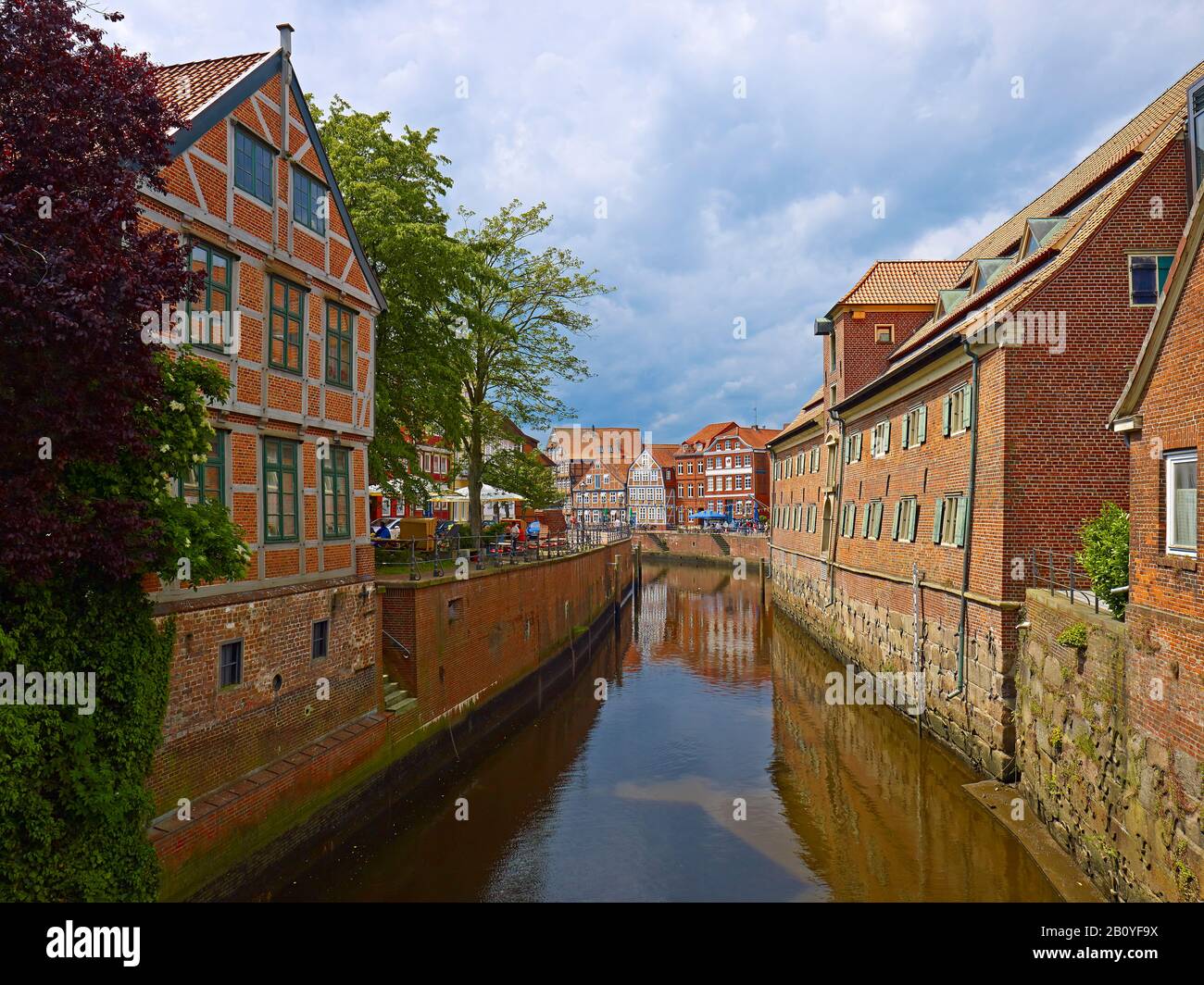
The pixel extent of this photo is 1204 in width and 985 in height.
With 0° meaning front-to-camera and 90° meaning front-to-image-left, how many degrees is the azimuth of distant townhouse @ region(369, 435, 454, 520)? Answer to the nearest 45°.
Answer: approximately 315°

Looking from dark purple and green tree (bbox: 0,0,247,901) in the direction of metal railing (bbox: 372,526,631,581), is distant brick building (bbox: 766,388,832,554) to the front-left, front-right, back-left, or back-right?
front-right

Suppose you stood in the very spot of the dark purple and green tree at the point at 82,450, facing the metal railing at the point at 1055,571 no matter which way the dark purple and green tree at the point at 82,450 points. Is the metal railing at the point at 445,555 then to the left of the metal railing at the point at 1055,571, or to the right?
left

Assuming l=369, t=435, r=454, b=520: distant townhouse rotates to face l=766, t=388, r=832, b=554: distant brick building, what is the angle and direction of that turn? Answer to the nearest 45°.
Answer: approximately 45° to its left

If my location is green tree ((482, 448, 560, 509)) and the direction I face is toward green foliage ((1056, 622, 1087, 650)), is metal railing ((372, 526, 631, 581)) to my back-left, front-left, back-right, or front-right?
front-right

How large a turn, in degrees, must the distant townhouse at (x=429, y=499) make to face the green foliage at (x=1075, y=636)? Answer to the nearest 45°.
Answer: approximately 45° to its right

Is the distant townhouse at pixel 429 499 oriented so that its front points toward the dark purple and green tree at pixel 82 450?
no

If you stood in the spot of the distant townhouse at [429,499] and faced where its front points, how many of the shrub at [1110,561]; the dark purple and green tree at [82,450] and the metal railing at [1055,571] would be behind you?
0

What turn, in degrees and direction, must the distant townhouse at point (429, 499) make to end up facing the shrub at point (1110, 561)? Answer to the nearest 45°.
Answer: approximately 45° to its right

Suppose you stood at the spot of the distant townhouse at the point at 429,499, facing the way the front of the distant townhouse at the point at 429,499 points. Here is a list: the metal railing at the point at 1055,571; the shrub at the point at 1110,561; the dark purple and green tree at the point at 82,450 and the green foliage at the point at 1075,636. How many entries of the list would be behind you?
0

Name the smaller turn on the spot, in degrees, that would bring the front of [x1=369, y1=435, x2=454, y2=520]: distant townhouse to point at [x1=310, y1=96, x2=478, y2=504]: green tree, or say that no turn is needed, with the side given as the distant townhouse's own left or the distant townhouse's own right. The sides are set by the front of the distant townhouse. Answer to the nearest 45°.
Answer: approximately 45° to the distant townhouse's own right
